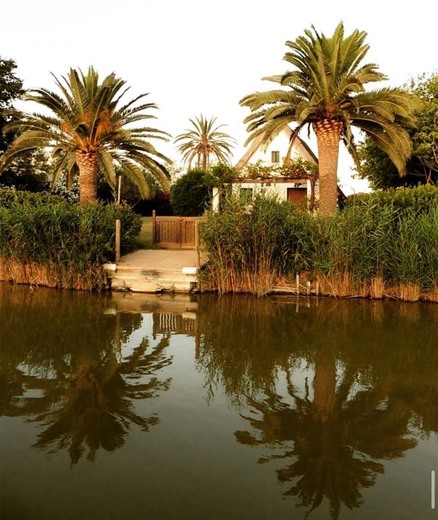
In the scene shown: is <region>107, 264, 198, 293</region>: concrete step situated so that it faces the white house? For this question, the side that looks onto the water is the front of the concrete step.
no

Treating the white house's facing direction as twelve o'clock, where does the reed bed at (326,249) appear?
The reed bed is roughly at 12 o'clock from the white house.

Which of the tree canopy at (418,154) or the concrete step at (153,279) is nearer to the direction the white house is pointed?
the concrete step

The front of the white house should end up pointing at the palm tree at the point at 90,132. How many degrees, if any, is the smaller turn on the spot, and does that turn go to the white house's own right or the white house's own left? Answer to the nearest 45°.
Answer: approximately 45° to the white house's own right

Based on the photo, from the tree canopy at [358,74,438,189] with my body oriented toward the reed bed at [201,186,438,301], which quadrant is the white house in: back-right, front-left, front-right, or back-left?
front-right

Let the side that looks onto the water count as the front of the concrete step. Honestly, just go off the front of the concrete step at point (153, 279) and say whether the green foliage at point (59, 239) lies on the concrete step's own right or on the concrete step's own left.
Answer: on the concrete step's own right

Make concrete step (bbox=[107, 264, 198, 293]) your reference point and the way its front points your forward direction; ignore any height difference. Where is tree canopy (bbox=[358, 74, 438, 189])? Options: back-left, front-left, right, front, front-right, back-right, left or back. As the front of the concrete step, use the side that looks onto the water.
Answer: back-left

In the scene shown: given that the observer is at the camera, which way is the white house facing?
facing the viewer

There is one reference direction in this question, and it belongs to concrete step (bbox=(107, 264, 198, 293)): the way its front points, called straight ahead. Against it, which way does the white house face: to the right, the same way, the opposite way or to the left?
the same way

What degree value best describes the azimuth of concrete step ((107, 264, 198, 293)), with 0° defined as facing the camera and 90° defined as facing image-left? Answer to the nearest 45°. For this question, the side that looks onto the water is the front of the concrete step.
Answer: approximately 0°

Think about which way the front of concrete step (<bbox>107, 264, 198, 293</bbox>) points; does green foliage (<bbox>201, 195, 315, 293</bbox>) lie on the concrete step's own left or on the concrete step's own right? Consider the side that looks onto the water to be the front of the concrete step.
on the concrete step's own left

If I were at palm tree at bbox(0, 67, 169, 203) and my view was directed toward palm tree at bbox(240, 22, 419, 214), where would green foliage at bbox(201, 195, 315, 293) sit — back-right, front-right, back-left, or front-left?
front-right

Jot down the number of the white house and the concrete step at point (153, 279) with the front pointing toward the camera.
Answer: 2

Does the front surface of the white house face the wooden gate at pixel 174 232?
no

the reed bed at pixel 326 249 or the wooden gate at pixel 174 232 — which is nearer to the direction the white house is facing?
the reed bed

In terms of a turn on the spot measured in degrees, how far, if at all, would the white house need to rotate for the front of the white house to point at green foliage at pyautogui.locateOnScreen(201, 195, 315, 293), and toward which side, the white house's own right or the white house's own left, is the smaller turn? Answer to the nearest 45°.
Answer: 0° — it already faces it
